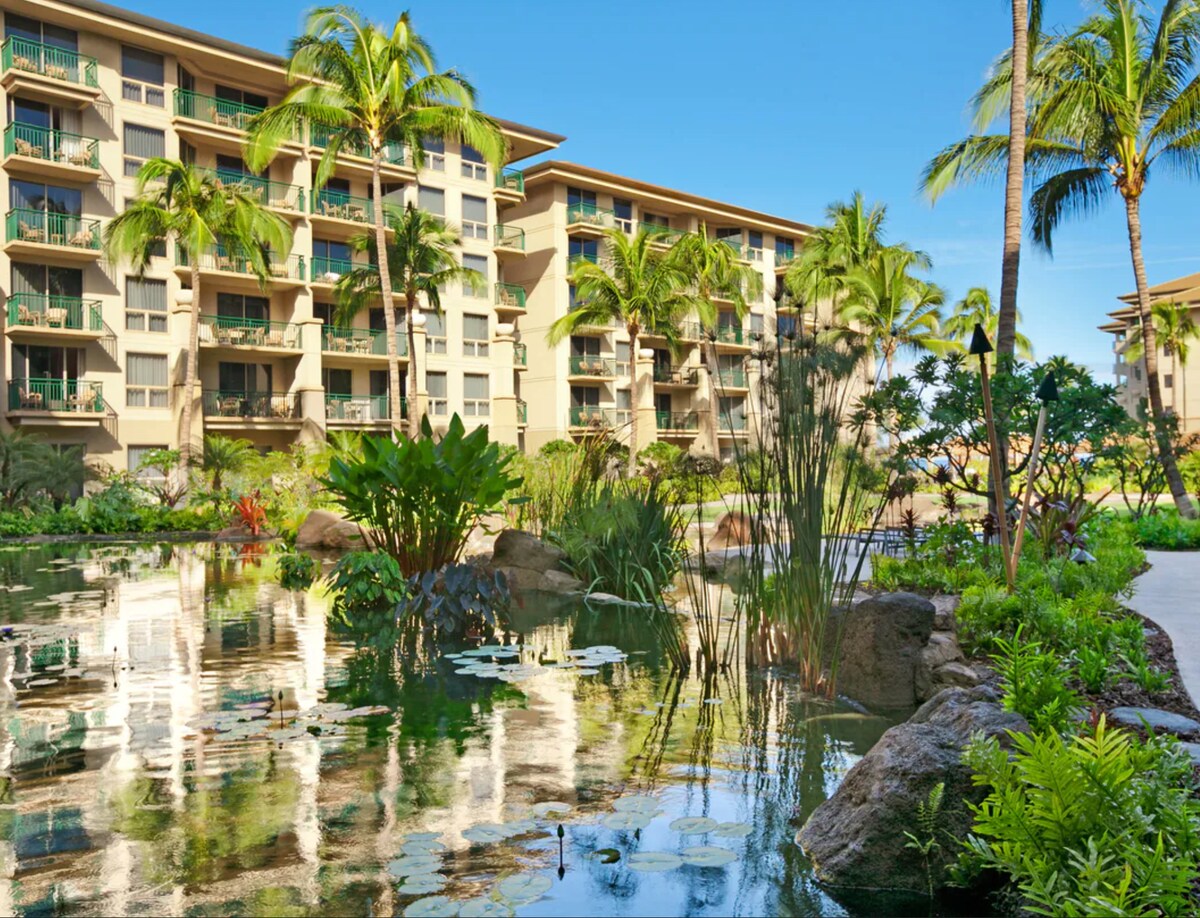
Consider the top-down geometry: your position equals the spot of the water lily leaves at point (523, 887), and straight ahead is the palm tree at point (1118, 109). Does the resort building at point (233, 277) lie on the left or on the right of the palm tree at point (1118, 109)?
left

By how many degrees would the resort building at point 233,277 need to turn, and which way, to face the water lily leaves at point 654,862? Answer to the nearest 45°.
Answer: approximately 45° to its right

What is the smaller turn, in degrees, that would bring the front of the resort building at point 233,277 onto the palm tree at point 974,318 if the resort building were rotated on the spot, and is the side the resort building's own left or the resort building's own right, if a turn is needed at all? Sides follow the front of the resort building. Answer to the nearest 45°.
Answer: approximately 45° to the resort building's own left

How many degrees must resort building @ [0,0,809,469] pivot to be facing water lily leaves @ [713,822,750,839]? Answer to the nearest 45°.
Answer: approximately 45° to its right

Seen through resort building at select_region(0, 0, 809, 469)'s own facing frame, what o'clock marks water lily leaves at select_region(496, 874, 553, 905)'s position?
The water lily leaves is roughly at 1 o'clock from the resort building.

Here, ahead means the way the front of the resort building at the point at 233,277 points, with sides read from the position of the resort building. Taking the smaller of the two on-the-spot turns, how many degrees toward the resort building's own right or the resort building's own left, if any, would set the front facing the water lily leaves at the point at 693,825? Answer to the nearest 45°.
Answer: approximately 45° to the resort building's own right

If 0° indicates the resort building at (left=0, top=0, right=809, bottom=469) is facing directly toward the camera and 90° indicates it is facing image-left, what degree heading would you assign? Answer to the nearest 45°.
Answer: approximately 315°

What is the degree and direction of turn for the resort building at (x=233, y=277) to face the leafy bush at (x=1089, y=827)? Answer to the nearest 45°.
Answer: approximately 45° to its right

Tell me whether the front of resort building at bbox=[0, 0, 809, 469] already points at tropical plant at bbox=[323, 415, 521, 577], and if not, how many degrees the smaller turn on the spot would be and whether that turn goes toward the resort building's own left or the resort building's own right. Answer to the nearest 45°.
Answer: approximately 45° to the resort building's own right
